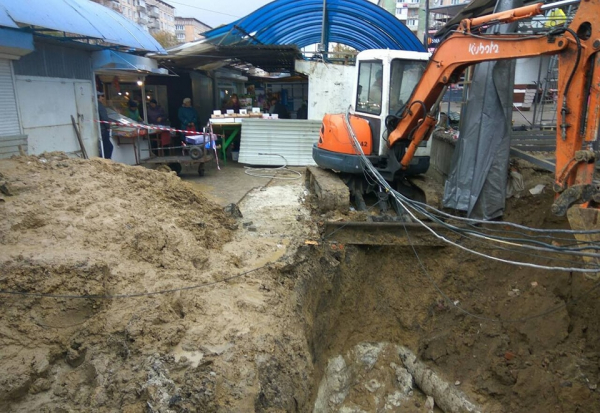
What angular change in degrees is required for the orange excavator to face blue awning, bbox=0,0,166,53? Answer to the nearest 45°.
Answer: approximately 135° to its right

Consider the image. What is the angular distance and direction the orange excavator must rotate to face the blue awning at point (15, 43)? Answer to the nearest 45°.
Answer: approximately 135° to its right

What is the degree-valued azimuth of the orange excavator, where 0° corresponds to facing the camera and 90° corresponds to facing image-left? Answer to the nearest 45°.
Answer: approximately 315°

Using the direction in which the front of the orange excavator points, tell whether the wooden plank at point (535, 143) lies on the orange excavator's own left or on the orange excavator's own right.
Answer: on the orange excavator's own left

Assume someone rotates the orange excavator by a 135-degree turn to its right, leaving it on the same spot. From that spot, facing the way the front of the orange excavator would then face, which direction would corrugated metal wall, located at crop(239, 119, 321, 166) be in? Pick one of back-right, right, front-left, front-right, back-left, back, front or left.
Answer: front-right

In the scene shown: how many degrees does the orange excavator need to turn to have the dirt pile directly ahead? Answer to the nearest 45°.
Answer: approximately 90° to its right

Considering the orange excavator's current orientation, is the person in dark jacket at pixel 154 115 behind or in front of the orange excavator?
behind

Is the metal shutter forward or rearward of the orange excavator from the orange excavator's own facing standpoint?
rearward

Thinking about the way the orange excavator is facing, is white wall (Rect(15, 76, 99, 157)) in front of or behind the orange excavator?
behind
